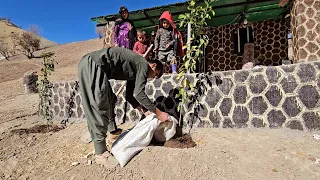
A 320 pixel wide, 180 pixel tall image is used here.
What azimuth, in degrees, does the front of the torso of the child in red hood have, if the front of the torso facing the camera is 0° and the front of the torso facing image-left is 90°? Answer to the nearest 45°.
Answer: approximately 0°
